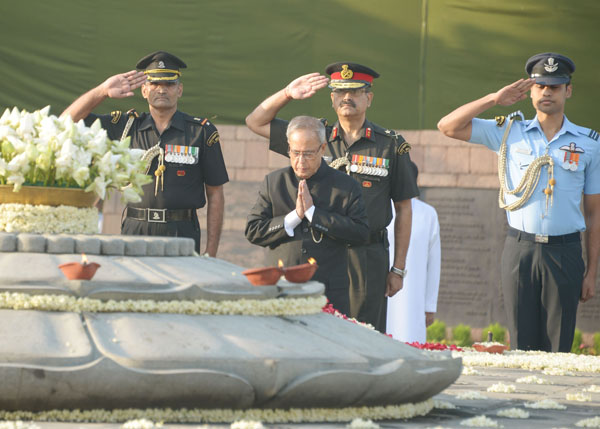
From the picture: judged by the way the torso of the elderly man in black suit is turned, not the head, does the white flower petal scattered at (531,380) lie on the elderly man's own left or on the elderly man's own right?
on the elderly man's own left

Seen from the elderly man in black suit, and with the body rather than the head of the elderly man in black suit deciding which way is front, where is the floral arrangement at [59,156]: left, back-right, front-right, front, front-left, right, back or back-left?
front-right

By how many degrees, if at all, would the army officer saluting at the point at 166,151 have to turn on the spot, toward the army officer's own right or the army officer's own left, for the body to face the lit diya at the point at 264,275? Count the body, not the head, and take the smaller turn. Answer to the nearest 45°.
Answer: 0° — they already face it

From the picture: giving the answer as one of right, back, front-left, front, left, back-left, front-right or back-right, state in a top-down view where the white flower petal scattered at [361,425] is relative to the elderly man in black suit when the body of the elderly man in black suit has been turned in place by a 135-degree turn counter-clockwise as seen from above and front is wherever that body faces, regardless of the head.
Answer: back-right

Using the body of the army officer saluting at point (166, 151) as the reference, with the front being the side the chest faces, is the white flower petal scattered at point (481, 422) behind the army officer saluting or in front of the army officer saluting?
in front

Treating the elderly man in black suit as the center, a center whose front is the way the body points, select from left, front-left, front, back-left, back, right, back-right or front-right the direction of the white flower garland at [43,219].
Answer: front-right

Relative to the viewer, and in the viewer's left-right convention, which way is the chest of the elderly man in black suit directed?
facing the viewer

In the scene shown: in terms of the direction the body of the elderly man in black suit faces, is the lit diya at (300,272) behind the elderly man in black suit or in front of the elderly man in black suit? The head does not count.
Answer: in front

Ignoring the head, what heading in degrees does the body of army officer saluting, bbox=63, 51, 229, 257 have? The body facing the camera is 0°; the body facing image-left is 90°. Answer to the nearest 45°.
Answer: approximately 0°
